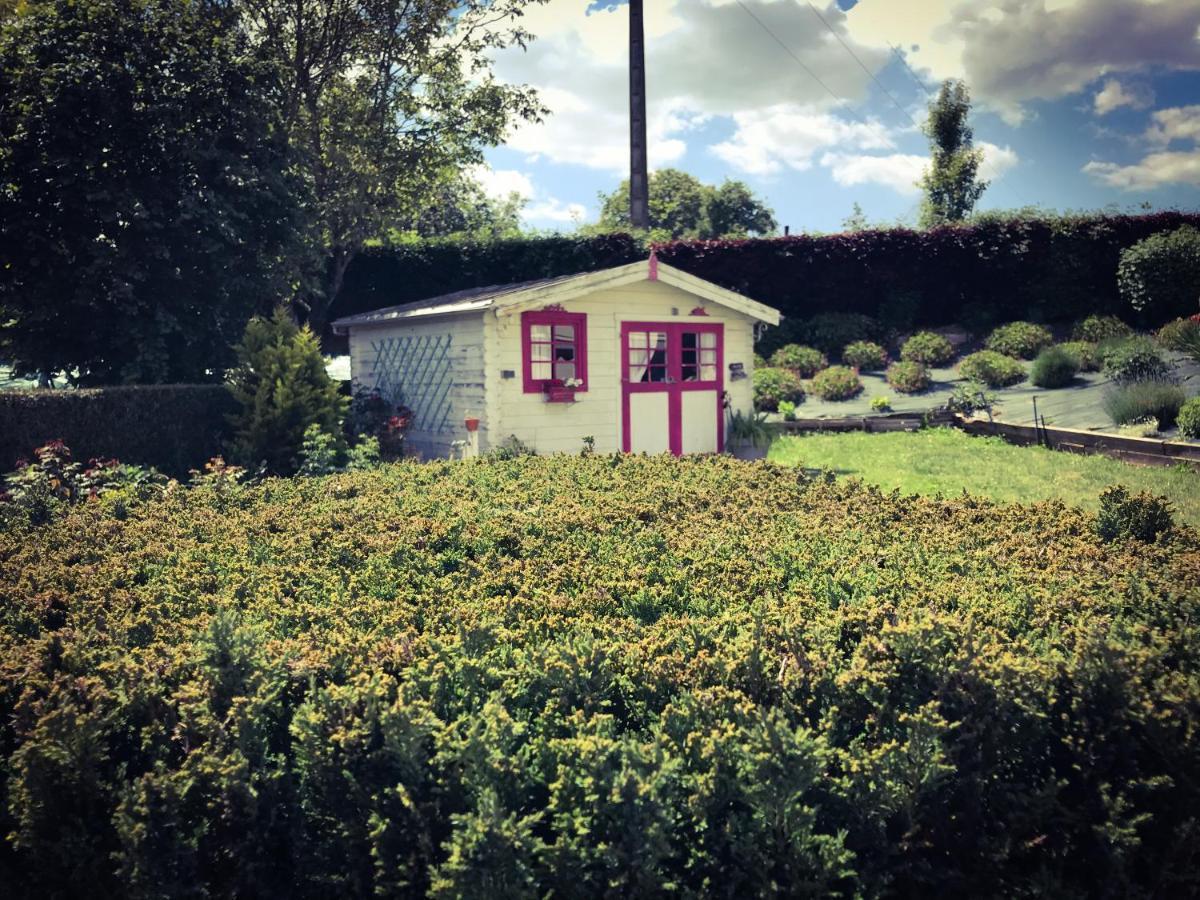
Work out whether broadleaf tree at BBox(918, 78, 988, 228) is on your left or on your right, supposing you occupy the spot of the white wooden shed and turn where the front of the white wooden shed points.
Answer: on your left

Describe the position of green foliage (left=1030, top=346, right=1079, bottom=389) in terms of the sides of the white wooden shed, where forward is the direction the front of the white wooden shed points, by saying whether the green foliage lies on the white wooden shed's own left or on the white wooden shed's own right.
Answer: on the white wooden shed's own left

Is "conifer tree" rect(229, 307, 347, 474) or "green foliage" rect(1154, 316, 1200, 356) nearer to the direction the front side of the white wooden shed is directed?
the green foliage

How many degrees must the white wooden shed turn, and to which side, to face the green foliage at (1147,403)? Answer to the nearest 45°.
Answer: approximately 45° to its left

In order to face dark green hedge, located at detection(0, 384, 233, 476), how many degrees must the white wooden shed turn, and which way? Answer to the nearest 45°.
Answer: approximately 135° to its right

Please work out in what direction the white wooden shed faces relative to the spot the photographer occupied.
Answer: facing the viewer and to the right of the viewer

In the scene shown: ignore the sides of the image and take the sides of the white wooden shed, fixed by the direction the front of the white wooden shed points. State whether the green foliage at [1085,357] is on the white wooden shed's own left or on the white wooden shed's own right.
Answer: on the white wooden shed's own left

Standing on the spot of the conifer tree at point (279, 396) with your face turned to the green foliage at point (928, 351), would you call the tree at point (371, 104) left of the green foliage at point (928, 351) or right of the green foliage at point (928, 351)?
left

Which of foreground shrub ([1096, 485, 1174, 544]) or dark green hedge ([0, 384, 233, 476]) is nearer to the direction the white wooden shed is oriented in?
the foreground shrub

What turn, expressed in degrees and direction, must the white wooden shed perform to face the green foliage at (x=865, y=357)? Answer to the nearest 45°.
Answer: approximately 90° to its left

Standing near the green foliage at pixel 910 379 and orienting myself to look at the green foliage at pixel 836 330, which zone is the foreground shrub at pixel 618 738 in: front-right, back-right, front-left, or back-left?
back-left

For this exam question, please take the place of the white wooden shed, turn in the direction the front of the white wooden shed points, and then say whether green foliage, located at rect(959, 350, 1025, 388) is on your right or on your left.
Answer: on your left

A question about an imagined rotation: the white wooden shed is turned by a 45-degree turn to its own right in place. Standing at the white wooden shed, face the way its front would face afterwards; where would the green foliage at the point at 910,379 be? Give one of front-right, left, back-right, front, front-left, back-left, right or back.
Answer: back-left

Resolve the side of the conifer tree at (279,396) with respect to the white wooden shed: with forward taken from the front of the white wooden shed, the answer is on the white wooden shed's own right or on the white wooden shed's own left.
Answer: on the white wooden shed's own right

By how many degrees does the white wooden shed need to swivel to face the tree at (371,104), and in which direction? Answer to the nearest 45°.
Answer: approximately 180°
